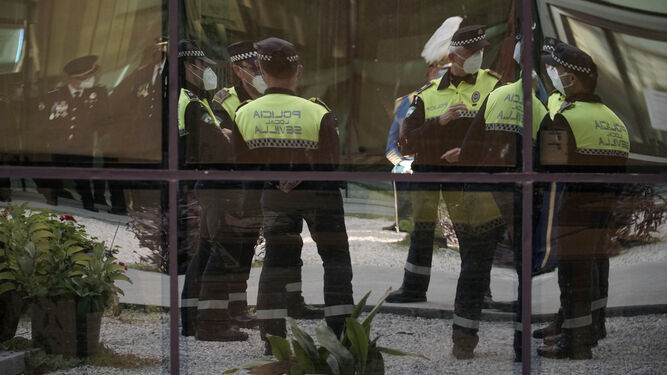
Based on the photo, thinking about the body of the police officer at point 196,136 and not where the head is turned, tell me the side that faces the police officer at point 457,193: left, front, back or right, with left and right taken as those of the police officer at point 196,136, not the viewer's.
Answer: front

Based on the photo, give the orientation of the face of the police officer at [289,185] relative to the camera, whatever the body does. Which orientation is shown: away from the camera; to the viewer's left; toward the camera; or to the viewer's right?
away from the camera

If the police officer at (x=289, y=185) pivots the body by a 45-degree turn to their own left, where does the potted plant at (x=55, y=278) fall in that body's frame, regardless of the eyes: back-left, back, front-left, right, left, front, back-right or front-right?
front-left

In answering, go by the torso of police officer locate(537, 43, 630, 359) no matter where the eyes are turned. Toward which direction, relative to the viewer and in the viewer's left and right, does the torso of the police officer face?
facing away from the viewer and to the left of the viewer

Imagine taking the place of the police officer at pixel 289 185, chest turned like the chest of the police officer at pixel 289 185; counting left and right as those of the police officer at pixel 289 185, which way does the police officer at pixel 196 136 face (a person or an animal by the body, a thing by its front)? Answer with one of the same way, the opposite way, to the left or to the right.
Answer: to the right

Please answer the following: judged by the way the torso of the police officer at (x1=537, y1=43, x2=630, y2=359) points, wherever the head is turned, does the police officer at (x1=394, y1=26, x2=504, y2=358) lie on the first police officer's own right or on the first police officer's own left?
on the first police officer's own left

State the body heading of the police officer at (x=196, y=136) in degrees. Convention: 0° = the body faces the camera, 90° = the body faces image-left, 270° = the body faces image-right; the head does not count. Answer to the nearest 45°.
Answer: approximately 270°

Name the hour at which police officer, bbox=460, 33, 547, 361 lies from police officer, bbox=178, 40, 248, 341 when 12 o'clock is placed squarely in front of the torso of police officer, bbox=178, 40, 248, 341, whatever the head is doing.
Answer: police officer, bbox=460, 33, 547, 361 is roughly at 12 o'clock from police officer, bbox=178, 40, 248, 341.

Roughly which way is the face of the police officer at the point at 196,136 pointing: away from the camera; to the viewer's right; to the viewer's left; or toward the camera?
to the viewer's right

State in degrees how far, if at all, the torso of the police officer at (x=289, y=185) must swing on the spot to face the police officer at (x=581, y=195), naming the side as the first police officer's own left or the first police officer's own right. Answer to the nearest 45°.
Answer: approximately 90° to the first police officer's own right

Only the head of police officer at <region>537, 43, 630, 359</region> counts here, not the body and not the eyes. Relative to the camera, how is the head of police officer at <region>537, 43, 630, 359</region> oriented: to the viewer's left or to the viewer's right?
to the viewer's left

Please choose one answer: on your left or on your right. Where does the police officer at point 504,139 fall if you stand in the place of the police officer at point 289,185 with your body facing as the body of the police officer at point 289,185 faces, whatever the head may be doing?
on your right

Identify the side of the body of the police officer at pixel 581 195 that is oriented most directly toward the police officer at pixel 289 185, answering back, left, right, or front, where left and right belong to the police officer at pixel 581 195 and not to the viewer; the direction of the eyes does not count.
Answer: left

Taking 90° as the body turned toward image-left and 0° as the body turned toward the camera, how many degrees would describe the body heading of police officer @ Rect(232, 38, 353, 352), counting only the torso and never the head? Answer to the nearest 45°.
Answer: approximately 180°
